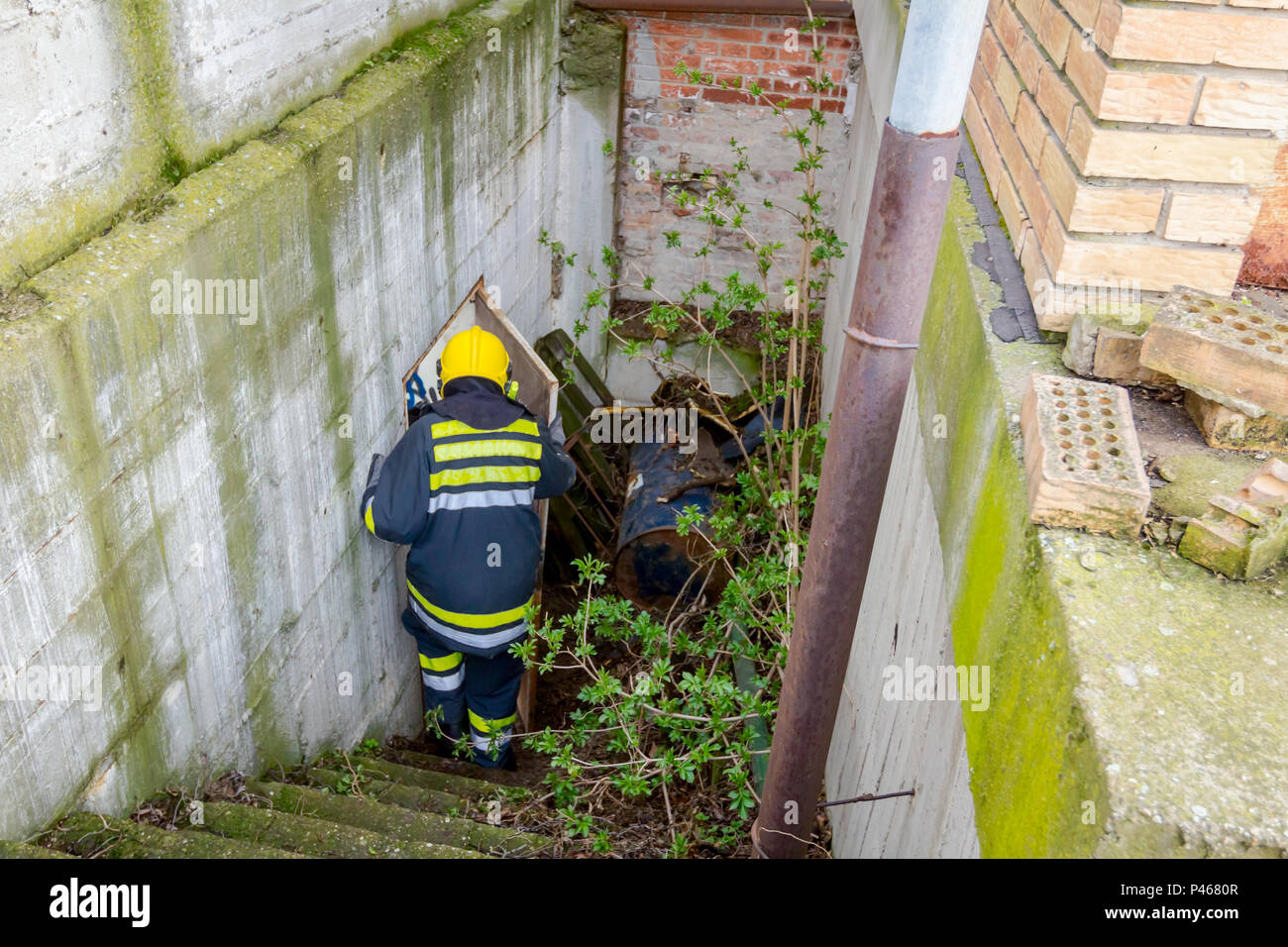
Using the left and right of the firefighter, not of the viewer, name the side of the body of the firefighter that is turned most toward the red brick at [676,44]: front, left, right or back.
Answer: front

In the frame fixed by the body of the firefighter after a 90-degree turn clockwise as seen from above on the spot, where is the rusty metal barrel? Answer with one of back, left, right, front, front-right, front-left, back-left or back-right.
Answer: front-left

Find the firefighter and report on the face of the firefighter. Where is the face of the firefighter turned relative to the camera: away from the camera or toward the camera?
away from the camera

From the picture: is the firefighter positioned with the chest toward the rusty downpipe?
no

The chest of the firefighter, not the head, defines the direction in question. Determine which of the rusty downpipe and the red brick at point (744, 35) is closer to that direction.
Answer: the red brick

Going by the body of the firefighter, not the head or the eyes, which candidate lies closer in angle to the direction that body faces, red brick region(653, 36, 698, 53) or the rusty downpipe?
the red brick

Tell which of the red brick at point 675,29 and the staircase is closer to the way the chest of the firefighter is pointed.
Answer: the red brick

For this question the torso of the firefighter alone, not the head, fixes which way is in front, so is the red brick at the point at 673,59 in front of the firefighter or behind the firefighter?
in front

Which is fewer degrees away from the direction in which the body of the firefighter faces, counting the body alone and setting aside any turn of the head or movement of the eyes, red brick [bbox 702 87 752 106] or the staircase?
the red brick

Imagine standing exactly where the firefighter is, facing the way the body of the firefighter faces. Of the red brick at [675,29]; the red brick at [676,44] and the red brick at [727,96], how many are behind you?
0

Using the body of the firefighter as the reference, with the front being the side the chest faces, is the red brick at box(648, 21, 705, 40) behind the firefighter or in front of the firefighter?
in front

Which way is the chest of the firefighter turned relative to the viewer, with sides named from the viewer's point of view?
facing away from the viewer
